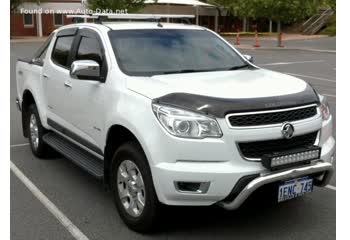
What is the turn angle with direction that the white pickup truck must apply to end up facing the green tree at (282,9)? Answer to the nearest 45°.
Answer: approximately 135° to its left

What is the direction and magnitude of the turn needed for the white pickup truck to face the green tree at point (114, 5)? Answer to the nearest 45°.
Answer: approximately 135° to its left

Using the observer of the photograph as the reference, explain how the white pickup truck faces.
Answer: facing the viewer and to the right of the viewer
